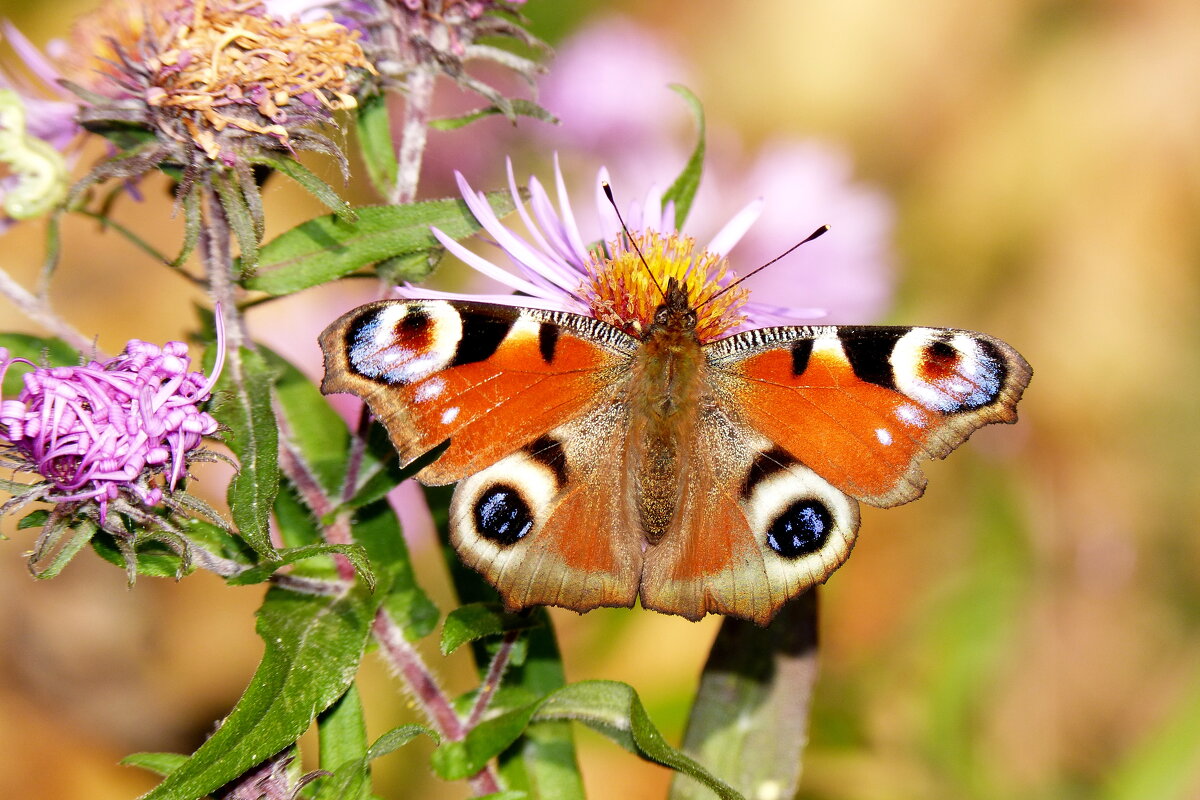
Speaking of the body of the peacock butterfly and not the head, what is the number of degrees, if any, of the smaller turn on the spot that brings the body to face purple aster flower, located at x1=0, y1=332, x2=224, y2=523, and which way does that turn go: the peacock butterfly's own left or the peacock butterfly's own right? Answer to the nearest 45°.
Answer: approximately 90° to the peacock butterfly's own left

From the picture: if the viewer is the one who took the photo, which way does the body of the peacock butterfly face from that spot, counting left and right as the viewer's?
facing away from the viewer

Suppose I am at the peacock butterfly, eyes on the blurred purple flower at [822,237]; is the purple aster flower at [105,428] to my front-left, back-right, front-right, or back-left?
back-left

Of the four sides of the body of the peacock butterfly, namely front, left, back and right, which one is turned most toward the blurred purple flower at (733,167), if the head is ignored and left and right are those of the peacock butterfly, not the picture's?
front

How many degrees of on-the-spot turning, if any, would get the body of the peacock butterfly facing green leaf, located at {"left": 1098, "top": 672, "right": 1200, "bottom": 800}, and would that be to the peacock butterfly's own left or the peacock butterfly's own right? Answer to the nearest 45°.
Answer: approximately 90° to the peacock butterfly's own right

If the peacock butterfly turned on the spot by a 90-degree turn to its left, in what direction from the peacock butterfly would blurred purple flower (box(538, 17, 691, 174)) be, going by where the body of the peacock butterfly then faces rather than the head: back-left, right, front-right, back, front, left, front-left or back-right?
right

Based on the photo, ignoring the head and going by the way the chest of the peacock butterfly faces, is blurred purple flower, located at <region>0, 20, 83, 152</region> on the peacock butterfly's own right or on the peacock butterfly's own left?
on the peacock butterfly's own left

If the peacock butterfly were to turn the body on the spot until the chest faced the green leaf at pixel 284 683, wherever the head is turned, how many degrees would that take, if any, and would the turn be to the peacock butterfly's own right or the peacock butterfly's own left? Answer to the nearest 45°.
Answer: approximately 135° to the peacock butterfly's own left

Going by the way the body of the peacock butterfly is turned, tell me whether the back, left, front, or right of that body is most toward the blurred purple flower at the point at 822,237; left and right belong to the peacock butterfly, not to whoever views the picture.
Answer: front
